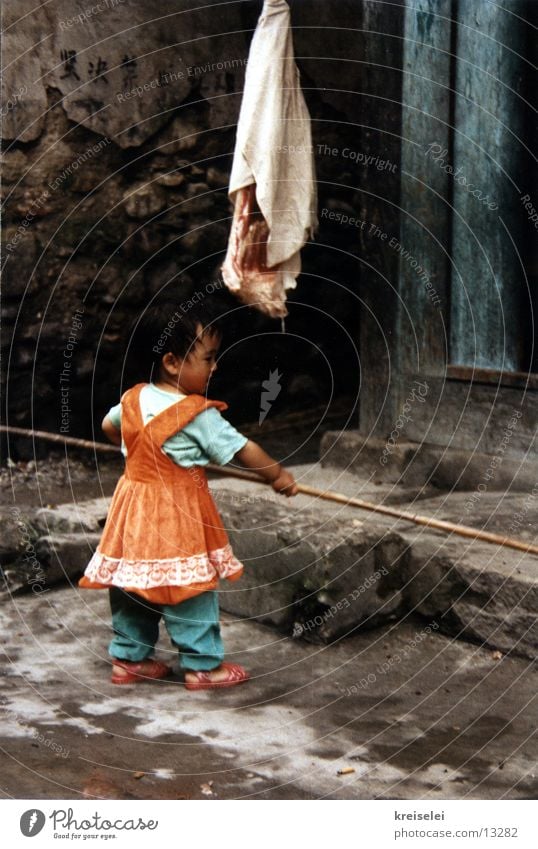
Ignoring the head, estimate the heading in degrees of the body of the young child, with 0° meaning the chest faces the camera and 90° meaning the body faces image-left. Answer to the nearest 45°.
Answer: approximately 225°

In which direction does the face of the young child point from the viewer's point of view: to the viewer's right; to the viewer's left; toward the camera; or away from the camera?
to the viewer's right

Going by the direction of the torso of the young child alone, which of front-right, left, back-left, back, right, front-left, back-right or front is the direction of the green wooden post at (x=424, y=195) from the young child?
front

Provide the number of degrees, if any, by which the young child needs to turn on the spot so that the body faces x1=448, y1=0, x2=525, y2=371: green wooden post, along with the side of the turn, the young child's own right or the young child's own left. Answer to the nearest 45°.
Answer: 0° — they already face it
